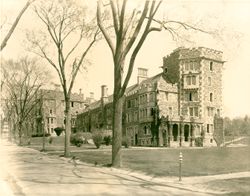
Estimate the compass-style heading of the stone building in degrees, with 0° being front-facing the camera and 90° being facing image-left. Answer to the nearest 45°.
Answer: approximately 45°

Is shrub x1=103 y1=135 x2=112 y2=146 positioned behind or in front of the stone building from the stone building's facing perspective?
in front

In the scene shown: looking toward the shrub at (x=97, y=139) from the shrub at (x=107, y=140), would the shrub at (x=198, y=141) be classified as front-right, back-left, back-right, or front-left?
back-left

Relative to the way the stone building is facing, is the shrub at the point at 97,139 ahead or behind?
ahead
